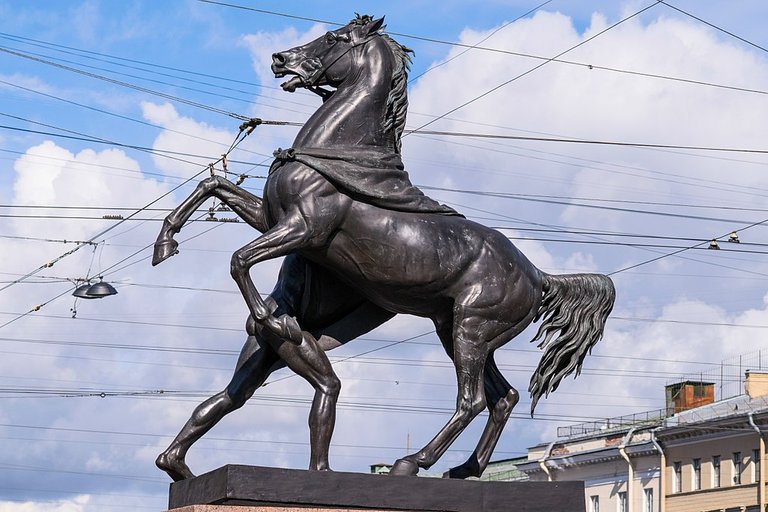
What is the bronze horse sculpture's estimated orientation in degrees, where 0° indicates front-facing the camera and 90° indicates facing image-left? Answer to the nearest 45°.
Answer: approximately 90°
